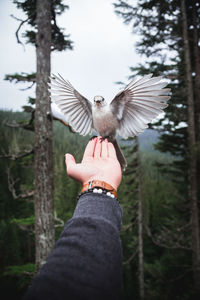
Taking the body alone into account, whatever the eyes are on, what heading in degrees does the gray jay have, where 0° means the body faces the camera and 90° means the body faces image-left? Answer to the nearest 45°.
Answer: approximately 0°

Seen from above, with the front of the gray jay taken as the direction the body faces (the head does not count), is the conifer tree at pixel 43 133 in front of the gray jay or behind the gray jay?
behind
